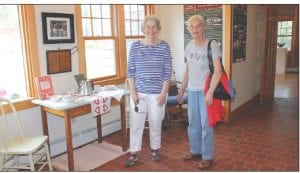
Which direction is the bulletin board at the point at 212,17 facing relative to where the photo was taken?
toward the camera

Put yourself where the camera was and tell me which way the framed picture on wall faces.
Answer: facing the viewer and to the right of the viewer

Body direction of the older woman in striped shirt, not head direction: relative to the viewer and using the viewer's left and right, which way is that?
facing the viewer

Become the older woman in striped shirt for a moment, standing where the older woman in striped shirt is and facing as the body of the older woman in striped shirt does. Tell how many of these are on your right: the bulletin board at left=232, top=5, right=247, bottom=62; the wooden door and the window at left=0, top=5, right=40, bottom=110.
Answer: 1

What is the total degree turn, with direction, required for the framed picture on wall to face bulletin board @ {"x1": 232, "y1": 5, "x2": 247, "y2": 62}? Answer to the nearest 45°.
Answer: approximately 45° to its left

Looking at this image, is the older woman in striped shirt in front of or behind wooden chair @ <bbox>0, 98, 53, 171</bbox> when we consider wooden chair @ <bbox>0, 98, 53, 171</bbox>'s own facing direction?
in front

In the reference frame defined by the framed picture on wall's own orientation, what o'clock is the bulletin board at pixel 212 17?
The bulletin board is roughly at 10 o'clock from the framed picture on wall.

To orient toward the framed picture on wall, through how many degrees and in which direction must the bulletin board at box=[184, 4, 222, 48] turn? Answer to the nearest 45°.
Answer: approximately 45° to its right

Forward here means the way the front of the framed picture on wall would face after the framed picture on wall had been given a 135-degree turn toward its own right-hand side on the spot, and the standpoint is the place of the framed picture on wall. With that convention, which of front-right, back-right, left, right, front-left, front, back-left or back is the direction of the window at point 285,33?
back-right

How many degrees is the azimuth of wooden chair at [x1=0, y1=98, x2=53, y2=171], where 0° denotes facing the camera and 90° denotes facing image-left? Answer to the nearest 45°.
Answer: approximately 315°

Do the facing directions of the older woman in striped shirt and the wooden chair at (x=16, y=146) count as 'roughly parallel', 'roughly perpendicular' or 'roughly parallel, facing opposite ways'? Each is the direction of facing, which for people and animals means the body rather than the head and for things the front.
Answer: roughly perpendicular

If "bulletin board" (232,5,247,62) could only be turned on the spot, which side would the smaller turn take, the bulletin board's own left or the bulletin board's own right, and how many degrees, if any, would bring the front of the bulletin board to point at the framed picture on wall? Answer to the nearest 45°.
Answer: approximately 90° to the bulletin board's own right

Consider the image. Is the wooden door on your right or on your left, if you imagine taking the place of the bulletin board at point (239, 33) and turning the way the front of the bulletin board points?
on your left

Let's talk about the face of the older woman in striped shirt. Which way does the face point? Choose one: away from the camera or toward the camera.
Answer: toward the camera

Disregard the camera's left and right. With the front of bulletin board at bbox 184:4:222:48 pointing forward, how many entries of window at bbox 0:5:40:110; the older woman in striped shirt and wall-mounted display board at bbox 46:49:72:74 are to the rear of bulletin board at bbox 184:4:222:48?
0

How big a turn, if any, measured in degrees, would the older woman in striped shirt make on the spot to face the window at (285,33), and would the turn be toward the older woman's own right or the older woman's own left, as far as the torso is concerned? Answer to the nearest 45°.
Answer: approximately 135° to the older woman's own left
